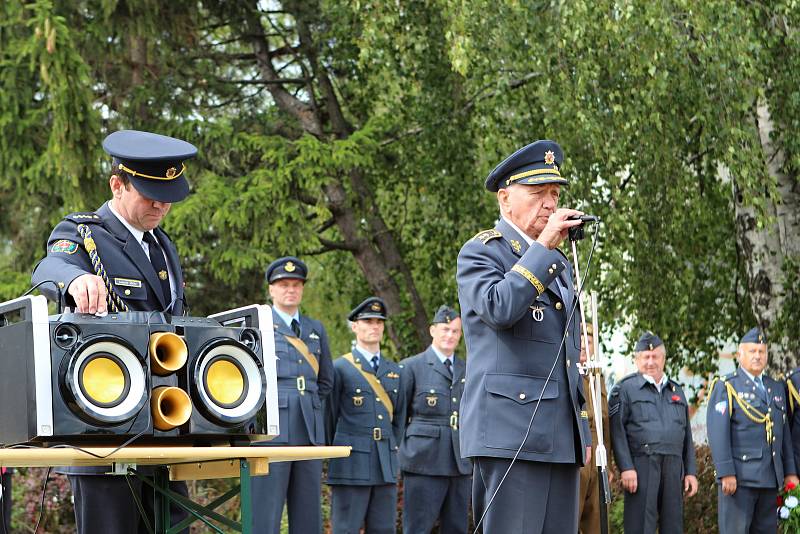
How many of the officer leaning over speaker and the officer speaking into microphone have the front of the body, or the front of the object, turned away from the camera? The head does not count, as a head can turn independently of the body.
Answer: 0

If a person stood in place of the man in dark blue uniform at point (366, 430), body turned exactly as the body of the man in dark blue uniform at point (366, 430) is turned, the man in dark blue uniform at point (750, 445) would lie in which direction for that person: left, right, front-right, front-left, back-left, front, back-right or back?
front-left

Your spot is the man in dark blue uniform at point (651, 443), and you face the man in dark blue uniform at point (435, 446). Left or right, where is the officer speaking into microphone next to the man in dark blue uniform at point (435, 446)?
left

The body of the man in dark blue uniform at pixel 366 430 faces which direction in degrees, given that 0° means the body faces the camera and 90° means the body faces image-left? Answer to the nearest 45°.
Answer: approximately 315°

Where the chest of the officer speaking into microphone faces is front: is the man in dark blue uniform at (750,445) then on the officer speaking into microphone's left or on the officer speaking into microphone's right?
on the officer speaking into microphone's left

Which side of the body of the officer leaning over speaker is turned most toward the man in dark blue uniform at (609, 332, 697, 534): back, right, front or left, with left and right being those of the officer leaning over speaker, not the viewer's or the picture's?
left

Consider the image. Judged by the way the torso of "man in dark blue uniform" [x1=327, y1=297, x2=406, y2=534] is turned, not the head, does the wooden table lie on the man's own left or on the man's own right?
on the man's own right

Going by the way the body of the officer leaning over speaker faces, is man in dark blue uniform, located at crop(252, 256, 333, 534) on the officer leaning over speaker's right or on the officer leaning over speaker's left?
on the officer leaning over speaker's left
